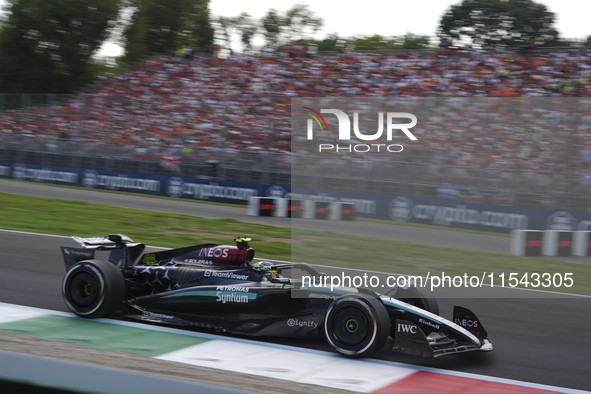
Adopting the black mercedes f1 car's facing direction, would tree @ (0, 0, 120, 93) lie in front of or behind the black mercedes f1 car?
behind

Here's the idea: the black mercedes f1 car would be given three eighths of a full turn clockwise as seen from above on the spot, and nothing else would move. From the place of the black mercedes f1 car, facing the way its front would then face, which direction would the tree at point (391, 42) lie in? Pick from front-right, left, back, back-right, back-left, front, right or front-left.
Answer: right

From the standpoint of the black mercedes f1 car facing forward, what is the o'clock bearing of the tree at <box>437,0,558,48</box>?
The tree is roughly at 8 o'clock from the black mercedes f1 car.

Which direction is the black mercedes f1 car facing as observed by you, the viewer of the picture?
facing the viewer and to the right of the viewer

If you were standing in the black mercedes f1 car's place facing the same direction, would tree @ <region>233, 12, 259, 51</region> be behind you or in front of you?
behind
